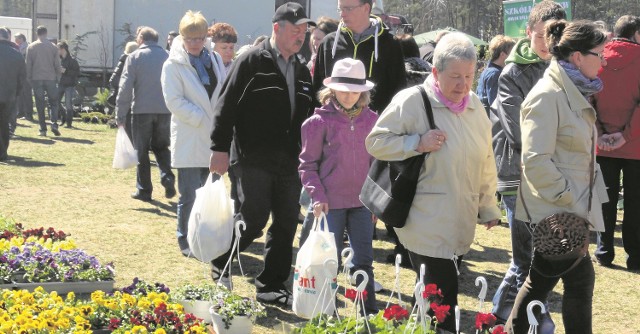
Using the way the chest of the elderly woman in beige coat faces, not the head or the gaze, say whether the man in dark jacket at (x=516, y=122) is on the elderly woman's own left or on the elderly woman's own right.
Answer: on the elderly woman's own left

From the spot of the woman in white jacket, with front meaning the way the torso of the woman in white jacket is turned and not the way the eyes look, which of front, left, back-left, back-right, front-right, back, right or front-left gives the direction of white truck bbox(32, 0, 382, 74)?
back-left

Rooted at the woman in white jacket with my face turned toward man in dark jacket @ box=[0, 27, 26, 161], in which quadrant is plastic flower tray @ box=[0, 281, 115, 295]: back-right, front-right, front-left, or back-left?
back-left

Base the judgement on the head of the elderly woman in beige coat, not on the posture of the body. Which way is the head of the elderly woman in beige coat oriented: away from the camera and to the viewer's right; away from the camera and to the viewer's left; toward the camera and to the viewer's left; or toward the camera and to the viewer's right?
toward the camera and to the viewer's right

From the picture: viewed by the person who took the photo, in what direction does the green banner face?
facing the viewer

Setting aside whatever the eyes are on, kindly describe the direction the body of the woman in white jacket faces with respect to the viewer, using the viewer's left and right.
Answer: facing the viewer and to the right of the viewer
